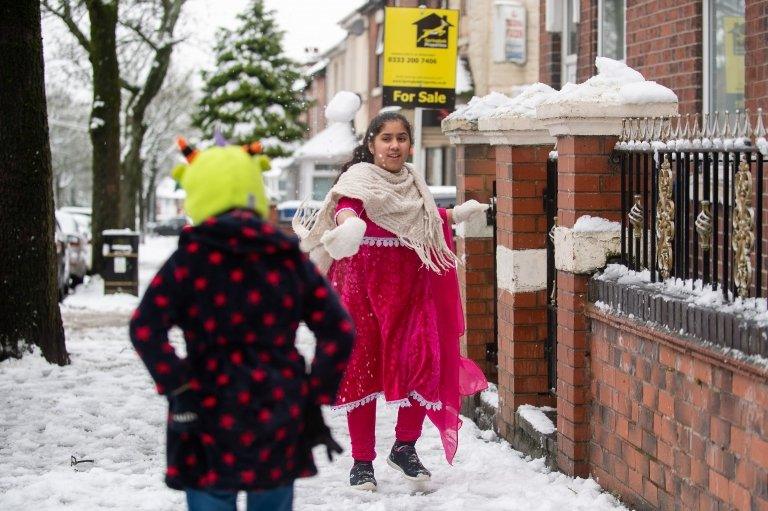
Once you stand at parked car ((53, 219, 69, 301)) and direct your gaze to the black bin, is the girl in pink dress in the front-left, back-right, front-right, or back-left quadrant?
front-right

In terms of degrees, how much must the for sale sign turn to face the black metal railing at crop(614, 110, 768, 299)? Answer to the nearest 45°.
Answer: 0° — it already faces it

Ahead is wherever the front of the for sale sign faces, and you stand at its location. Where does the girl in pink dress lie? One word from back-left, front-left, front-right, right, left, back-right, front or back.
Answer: front

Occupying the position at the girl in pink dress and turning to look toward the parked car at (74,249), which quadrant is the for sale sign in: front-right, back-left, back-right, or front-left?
front-right

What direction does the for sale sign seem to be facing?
toward the camera

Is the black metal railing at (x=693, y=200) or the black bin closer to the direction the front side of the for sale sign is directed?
the black metal railing

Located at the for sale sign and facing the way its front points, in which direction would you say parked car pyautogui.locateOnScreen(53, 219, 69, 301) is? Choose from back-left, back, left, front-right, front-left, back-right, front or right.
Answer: back-right

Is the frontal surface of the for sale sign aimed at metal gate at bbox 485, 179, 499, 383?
yes

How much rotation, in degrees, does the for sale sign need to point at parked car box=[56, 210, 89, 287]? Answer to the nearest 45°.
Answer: approximately 135° to its right

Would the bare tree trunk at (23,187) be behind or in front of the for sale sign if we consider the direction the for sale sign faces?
in front

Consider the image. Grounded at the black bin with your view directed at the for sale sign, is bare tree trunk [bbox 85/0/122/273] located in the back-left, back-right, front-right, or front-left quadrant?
back-left

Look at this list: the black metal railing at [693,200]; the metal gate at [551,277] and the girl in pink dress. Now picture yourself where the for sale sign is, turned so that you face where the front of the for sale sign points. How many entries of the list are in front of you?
3

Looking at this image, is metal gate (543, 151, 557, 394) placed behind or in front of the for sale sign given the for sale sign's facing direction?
in front
